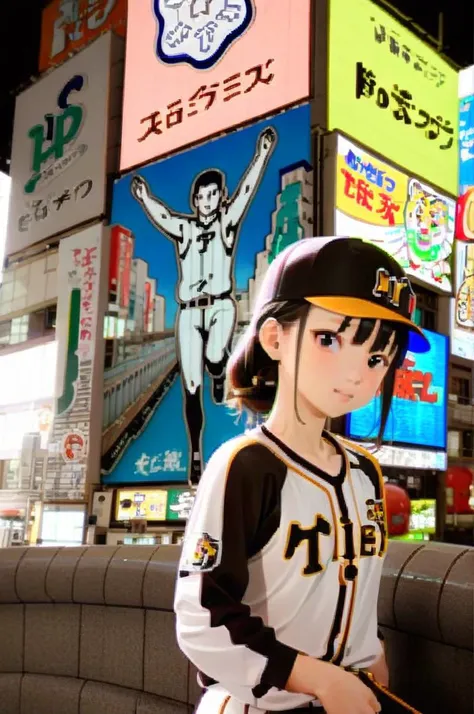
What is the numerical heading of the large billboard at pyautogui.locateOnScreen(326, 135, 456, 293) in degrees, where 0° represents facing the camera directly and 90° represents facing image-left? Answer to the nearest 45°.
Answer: approximately 315°

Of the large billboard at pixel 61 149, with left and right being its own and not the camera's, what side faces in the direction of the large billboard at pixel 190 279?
left

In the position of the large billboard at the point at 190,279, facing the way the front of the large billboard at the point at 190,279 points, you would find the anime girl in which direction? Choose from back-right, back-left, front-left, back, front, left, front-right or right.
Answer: front-left

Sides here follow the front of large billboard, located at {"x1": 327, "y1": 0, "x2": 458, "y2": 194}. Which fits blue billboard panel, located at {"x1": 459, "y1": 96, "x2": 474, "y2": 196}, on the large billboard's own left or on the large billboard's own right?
on the large billboard's own left

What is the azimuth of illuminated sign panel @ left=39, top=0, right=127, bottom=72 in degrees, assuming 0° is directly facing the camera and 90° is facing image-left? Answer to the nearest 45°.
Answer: approximately 45°

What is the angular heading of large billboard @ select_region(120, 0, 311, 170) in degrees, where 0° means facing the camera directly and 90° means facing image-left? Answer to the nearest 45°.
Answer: approximately 45°
